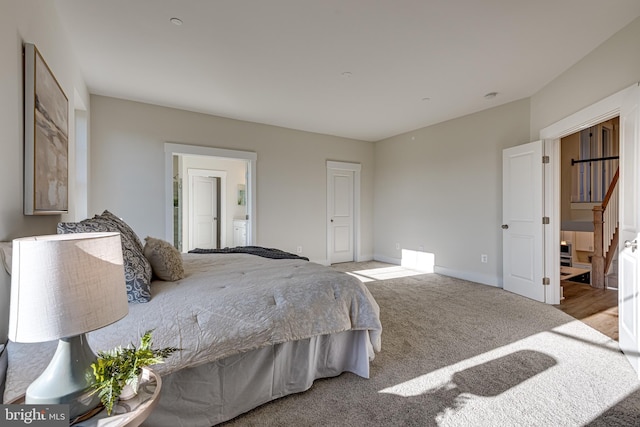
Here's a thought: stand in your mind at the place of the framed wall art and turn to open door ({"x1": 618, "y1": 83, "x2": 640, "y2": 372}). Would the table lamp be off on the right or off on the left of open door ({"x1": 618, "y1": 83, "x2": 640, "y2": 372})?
right

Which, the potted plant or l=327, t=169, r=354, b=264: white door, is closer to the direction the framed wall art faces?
the white door

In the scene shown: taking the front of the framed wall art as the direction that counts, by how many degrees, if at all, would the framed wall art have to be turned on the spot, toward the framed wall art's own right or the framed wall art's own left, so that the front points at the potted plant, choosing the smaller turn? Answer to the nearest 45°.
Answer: approximately 90° to the framed wall art's own right

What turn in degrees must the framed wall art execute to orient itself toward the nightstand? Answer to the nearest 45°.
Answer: approximately 90° to its right

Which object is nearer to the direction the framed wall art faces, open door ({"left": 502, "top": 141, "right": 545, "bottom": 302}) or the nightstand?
the open door

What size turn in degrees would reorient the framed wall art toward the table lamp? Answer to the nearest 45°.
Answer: approximately 90° to its right

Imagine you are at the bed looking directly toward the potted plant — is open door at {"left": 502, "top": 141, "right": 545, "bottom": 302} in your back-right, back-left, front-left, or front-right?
back-left

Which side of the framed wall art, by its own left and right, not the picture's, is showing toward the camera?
right

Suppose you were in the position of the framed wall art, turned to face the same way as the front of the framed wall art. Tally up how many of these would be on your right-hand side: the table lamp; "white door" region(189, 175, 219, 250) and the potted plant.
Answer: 2
